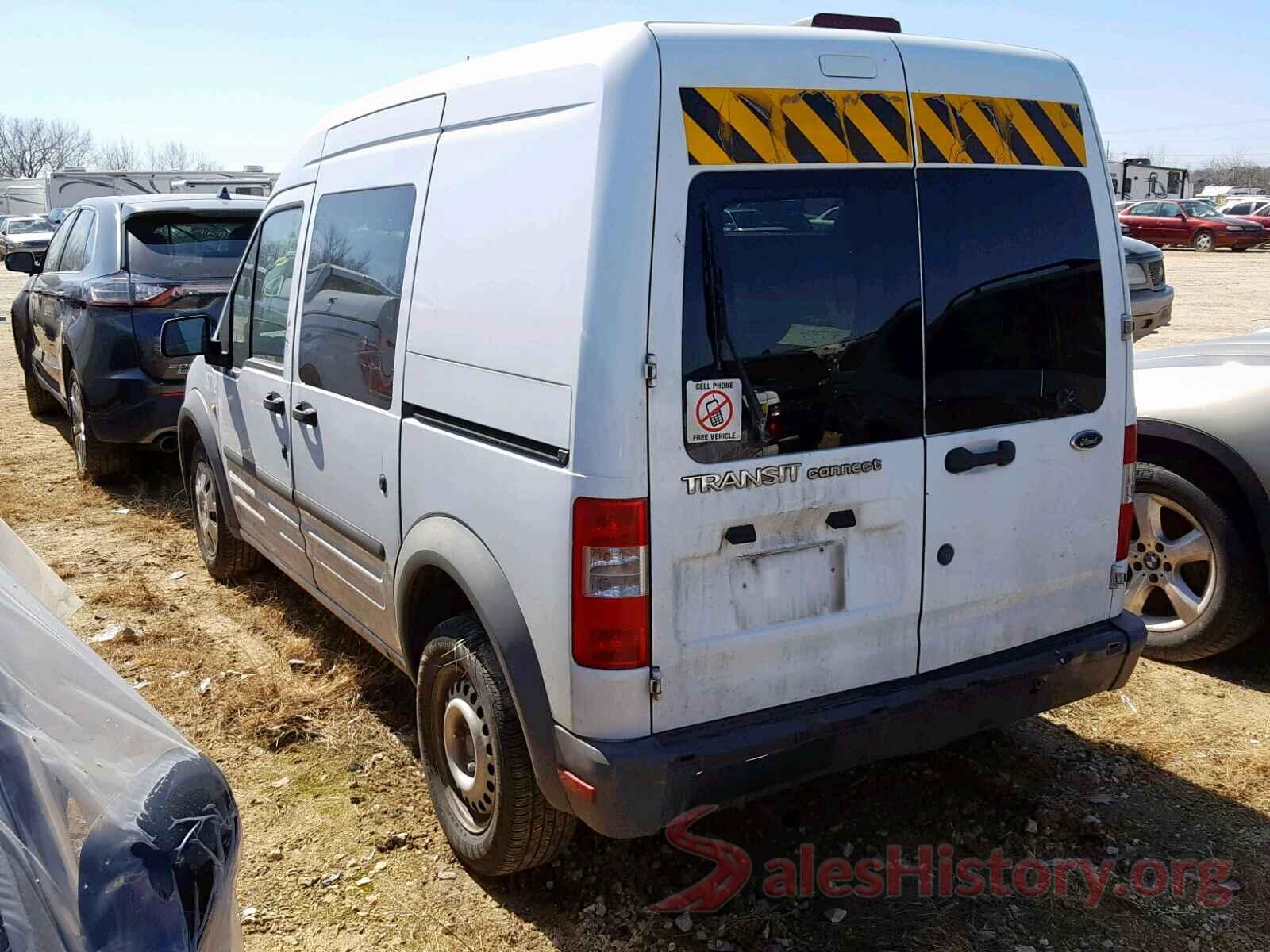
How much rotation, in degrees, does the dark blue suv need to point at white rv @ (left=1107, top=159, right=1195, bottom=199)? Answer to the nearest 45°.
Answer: approximately 90° to its right

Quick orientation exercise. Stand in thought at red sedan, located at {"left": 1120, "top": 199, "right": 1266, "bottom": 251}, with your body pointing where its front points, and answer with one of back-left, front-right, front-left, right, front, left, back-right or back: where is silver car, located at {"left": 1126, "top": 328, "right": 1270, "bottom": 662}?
front-right

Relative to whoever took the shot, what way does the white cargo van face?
facing away from the viewer and to the left of the viewer

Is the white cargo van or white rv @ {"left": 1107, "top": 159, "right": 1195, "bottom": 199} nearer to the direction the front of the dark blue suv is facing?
the white rv

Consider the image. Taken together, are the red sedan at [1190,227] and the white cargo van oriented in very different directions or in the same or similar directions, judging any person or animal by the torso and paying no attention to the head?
very different directions

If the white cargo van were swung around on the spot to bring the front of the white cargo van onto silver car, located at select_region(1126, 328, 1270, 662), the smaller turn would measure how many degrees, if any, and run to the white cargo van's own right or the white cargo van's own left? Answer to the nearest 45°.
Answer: approximately 90° to the white cargo van's own right

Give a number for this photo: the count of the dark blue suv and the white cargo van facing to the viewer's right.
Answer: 0

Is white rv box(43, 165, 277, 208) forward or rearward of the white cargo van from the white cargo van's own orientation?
forward

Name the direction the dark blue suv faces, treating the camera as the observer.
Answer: facing away from the viewer and to the left of the viewer

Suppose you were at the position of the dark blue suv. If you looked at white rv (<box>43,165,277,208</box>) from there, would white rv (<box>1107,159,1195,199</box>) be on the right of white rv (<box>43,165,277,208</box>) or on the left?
right

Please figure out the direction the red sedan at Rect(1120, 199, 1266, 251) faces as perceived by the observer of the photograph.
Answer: facing the viewer and to the right of the viewer
